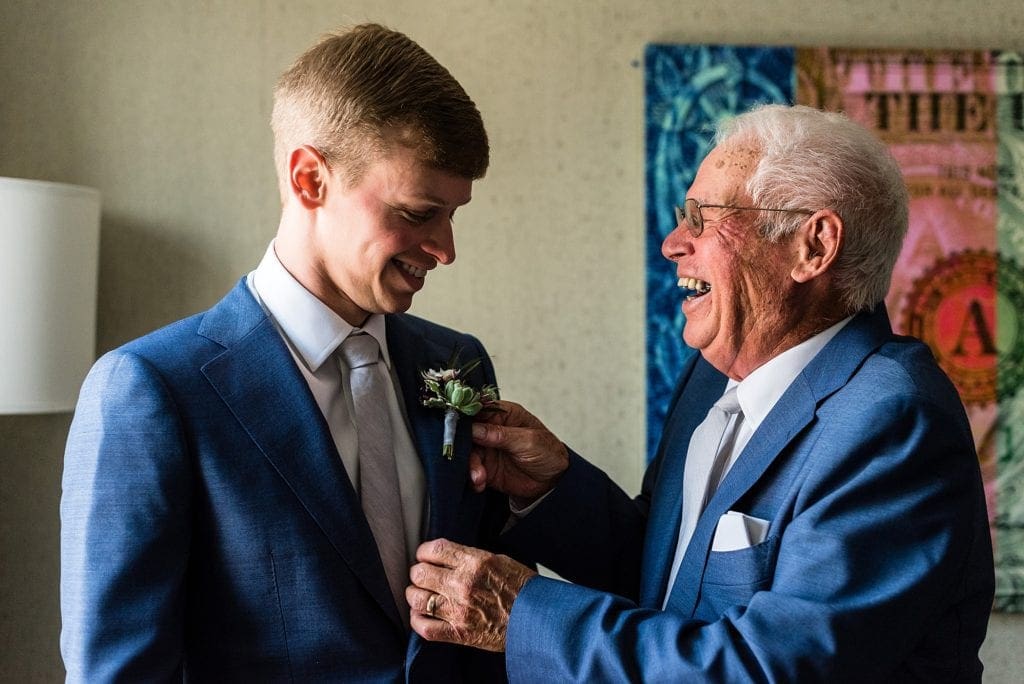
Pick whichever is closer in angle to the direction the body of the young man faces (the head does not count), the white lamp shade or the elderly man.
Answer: the elderly man

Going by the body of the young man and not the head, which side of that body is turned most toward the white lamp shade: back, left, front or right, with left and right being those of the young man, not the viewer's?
back

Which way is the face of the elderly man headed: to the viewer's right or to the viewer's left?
to the viewer's left

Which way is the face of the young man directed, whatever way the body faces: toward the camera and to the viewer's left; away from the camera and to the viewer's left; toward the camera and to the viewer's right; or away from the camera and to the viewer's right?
toward the camera and to the viewer's right

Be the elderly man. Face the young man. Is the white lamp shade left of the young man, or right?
right

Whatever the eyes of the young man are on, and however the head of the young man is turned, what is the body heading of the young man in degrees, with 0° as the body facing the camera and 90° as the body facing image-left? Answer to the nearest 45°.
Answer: approximately 315°

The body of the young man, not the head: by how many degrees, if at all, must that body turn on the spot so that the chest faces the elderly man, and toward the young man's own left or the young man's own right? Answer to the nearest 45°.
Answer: approximately 45° to the young man's own left
